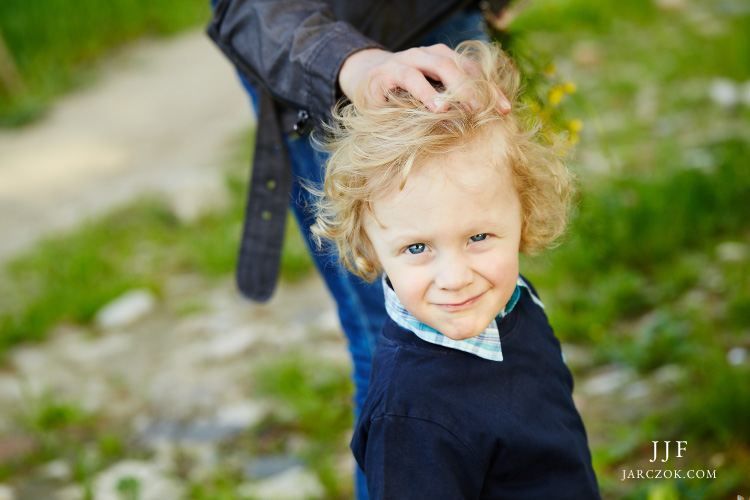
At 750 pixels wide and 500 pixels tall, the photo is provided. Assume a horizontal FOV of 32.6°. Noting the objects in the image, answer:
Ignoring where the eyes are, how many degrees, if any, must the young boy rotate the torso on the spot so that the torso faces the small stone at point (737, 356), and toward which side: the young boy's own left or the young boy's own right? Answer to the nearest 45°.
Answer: approximately 90° to the young boy's own left

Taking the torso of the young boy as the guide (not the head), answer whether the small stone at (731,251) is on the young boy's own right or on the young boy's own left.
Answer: on the young boy's own left

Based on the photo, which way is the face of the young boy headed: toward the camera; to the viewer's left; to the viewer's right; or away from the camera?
toward the camera

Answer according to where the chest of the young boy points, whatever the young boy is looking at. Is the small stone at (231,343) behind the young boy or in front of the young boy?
behind
